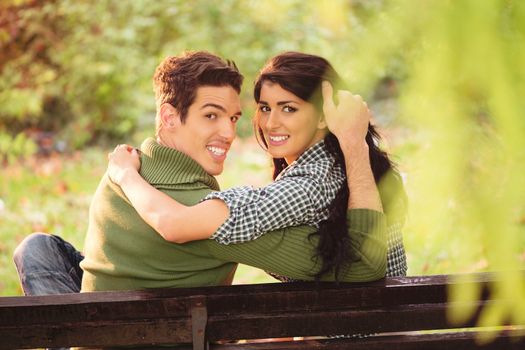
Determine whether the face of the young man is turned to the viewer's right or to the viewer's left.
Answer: to the viewer's right

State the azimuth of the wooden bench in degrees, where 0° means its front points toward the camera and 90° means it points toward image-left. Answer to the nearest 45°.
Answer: approximately 180°
